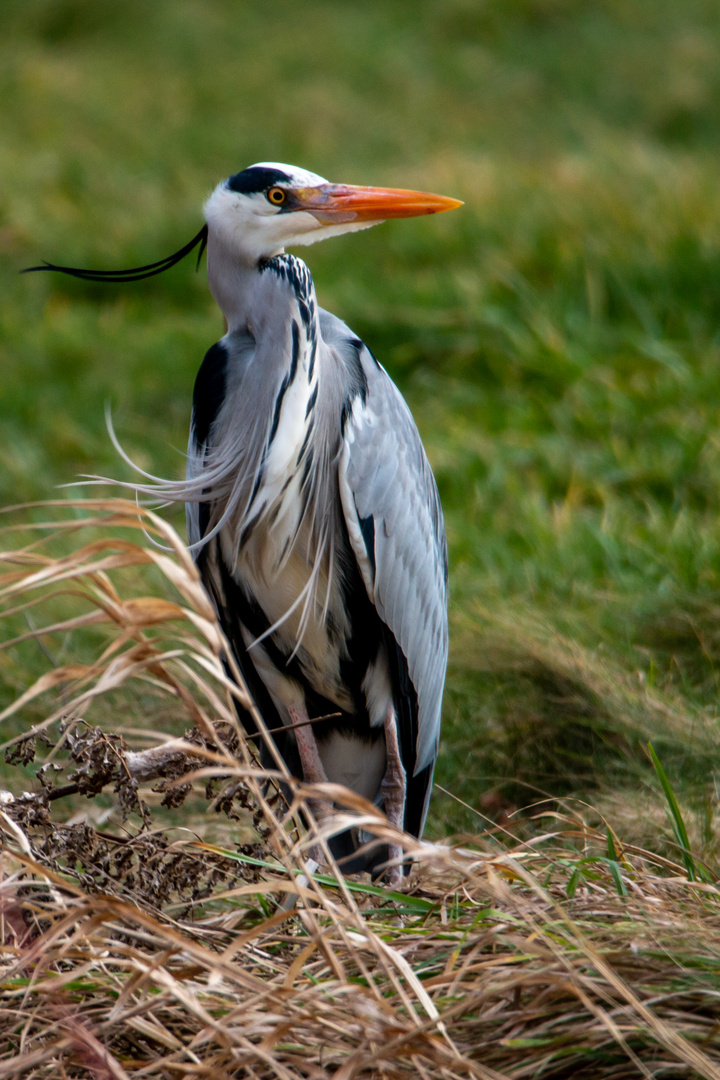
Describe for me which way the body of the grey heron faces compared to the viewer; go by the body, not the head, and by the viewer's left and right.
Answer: facing the viewer and to the left of the viewer
